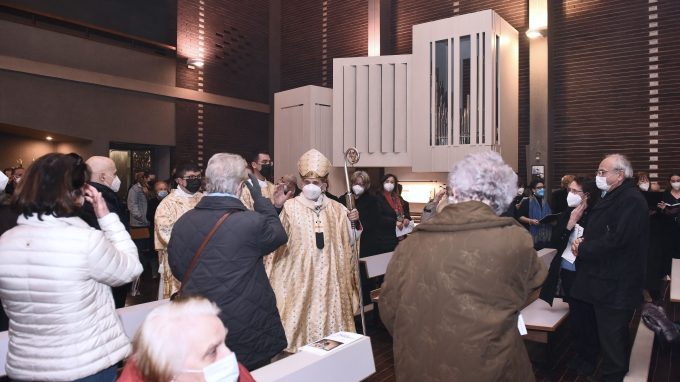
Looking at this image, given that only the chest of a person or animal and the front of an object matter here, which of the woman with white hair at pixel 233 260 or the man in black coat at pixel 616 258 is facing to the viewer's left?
the man in black coat

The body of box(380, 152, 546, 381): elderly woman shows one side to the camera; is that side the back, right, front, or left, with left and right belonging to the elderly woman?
back

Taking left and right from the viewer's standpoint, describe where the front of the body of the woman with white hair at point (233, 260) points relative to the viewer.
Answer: facing away from the viewer and to the right of the viewer

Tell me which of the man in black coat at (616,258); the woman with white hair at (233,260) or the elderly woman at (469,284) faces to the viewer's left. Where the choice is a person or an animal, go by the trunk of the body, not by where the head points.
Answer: the man in black coat

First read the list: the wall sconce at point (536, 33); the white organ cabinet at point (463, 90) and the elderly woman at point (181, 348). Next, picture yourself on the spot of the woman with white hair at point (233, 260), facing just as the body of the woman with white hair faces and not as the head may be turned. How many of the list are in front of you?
2

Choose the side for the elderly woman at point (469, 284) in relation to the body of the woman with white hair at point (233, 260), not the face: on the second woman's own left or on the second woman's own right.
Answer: on the second woman's own right

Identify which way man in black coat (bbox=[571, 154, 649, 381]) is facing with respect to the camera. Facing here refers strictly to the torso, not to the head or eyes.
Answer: to the viewer's left

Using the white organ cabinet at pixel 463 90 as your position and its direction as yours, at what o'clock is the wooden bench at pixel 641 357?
The wooden bench is roughly at 10 o'clock from the white organ cabinet.

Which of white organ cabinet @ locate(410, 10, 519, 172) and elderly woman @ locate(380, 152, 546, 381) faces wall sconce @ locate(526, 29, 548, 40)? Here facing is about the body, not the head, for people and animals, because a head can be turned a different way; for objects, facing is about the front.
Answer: the elderly woman

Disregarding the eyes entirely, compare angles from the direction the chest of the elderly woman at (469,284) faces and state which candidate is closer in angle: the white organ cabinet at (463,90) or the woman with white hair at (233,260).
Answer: the white organ cabinet

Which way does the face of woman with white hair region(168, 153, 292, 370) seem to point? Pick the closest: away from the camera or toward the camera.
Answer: away from the camera
